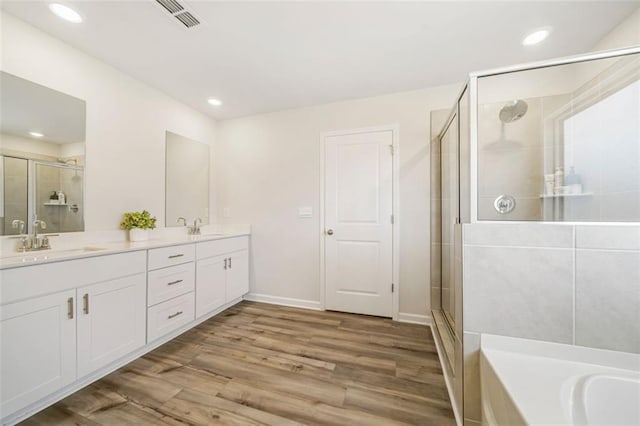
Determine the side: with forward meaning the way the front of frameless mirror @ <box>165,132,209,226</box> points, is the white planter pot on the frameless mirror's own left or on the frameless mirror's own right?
on the frameless mirror's own right

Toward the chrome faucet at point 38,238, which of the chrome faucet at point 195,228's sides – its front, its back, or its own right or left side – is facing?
right

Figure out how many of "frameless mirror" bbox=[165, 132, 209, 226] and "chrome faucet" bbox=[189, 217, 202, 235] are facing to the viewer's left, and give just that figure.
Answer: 0

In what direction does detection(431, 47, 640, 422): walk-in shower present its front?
to the viewer's left

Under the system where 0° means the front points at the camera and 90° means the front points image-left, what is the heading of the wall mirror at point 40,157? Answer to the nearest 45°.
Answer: approximately 315°

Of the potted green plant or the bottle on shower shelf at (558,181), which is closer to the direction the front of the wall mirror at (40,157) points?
the bottle on shower shelf

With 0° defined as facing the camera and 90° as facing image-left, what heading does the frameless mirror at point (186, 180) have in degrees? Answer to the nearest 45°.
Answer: approximately 315°

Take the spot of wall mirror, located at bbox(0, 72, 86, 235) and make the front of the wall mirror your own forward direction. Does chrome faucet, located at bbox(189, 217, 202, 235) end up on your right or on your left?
on your left

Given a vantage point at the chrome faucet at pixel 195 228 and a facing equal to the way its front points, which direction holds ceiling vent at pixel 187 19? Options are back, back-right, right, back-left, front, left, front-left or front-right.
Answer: front-right

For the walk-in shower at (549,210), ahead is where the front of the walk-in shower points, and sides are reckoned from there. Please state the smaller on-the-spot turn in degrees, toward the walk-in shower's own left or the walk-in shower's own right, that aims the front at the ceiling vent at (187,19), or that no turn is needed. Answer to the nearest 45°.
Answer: approximately 45° to the walk-in shower's own left
